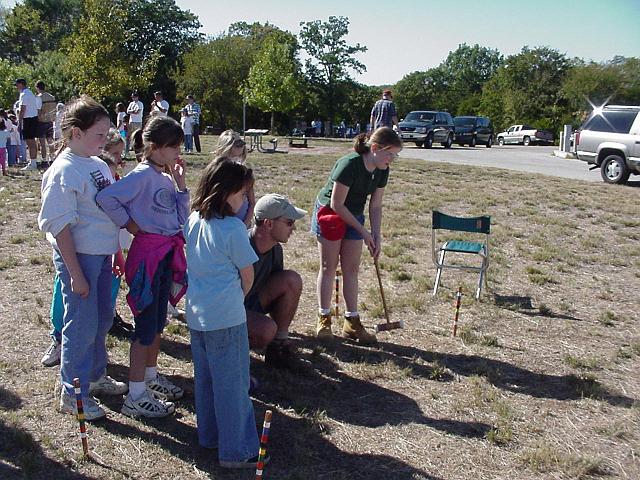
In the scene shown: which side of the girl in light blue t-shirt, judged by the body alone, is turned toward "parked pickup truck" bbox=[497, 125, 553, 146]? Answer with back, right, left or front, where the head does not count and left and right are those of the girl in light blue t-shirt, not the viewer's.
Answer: front

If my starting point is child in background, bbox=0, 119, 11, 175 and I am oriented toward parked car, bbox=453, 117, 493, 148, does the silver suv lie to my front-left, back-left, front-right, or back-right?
front-right

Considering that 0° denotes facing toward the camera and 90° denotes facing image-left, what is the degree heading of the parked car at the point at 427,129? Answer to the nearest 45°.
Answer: approximately 45°

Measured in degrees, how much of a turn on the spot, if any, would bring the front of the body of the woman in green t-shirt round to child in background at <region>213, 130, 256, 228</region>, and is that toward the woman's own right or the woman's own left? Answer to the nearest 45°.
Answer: approximately 90° to the woman's own right

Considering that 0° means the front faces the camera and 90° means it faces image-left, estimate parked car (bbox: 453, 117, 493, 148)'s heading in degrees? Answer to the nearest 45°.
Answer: approximately 45°

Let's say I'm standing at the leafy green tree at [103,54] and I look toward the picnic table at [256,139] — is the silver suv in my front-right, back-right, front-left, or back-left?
front-right

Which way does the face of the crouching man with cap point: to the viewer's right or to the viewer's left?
to the viewer's right

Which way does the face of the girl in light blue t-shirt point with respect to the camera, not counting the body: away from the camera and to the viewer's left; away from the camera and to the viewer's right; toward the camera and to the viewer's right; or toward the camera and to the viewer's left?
away from the camera and to the viewer's right

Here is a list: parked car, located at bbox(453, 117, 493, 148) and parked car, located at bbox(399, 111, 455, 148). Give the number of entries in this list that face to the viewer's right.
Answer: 0

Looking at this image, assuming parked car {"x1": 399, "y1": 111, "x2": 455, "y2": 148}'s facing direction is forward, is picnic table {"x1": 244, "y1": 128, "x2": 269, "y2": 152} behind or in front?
in front

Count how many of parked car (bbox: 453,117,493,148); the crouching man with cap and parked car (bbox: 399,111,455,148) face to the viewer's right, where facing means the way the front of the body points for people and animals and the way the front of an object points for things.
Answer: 1

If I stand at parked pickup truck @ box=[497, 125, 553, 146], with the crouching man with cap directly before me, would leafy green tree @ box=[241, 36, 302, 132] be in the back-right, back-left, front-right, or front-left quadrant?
front-right

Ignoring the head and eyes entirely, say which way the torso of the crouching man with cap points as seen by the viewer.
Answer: to the viewer's right

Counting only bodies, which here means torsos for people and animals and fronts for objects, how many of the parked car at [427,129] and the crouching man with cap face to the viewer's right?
1

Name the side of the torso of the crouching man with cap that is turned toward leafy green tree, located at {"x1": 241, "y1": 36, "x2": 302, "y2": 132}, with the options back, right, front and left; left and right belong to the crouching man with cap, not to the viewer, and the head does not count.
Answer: left

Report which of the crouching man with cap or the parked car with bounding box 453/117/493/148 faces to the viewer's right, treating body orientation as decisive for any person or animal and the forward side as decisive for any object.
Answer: the crouching man with cap
